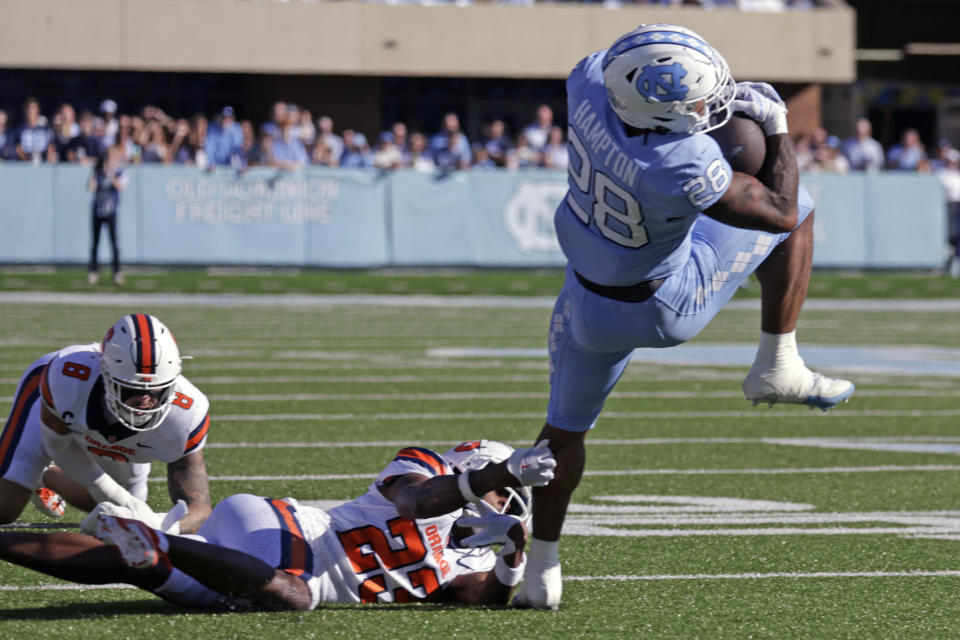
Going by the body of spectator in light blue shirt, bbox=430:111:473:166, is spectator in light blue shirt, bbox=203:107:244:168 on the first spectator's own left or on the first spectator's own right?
on the first spectator's own right

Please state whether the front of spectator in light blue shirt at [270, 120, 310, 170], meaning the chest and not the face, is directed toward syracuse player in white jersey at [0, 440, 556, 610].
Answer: yes

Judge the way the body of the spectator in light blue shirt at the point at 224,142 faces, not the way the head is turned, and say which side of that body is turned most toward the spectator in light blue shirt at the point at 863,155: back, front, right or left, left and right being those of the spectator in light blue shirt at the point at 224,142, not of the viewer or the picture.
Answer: left

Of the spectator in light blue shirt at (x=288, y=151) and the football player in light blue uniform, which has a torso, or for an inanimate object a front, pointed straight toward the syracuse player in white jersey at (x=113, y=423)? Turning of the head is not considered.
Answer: the spectator in light blue shirt

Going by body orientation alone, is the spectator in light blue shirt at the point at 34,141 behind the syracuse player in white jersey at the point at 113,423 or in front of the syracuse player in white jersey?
behind

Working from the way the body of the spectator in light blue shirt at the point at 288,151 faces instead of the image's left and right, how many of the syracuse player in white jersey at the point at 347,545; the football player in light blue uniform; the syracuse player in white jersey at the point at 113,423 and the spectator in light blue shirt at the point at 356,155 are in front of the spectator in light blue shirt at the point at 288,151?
3

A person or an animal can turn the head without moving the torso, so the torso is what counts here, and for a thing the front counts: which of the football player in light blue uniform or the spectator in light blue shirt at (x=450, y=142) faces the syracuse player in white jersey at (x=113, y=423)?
the spectator in light blue shirt

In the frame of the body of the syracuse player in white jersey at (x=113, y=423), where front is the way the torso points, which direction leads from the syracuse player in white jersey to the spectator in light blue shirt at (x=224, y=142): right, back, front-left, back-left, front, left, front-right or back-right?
back-left
